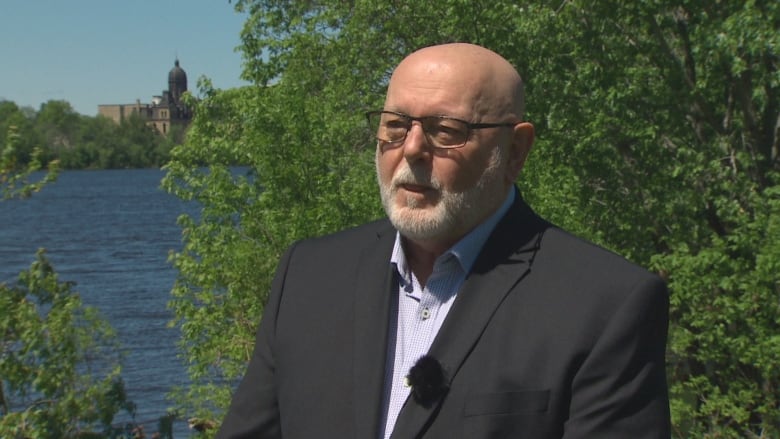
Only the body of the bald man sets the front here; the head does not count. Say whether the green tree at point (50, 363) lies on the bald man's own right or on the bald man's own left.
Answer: on the bald man's own right

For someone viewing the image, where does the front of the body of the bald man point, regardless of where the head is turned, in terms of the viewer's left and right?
facing the viewer and to the left of the viewer

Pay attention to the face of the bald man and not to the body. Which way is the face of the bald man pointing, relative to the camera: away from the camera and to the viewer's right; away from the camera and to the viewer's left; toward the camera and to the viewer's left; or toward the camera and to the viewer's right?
toward the camera and to the viewer's left
